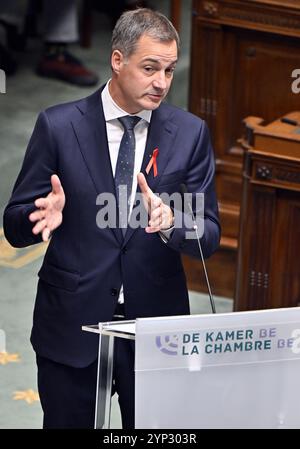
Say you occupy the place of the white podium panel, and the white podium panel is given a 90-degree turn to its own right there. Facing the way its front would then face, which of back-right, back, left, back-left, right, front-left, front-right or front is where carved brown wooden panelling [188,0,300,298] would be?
right

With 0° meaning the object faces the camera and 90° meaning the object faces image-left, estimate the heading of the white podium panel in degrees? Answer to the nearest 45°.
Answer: approximately 0°

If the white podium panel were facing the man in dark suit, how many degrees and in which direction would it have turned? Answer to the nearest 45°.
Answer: approximately 135° to its right

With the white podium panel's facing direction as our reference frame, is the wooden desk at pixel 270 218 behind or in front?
behind
